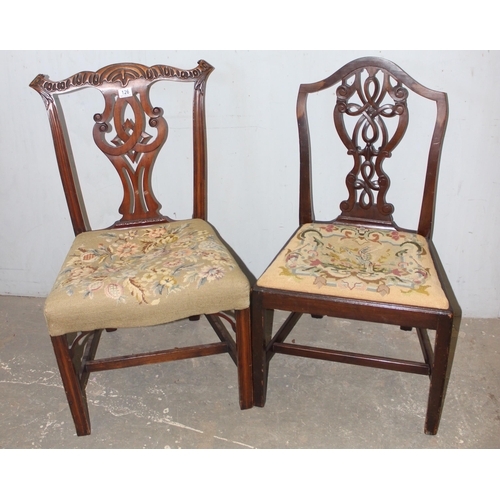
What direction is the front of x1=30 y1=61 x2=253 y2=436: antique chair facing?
toward the camera

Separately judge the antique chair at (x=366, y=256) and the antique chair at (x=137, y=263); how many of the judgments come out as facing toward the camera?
2

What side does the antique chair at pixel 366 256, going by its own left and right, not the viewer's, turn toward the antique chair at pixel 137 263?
right

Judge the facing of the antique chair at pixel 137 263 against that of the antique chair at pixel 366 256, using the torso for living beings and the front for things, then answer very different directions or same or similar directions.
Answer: same or similar directions

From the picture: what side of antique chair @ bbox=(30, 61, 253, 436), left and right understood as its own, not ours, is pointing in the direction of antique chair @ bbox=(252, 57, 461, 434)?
left

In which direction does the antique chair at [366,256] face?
toward the camera
